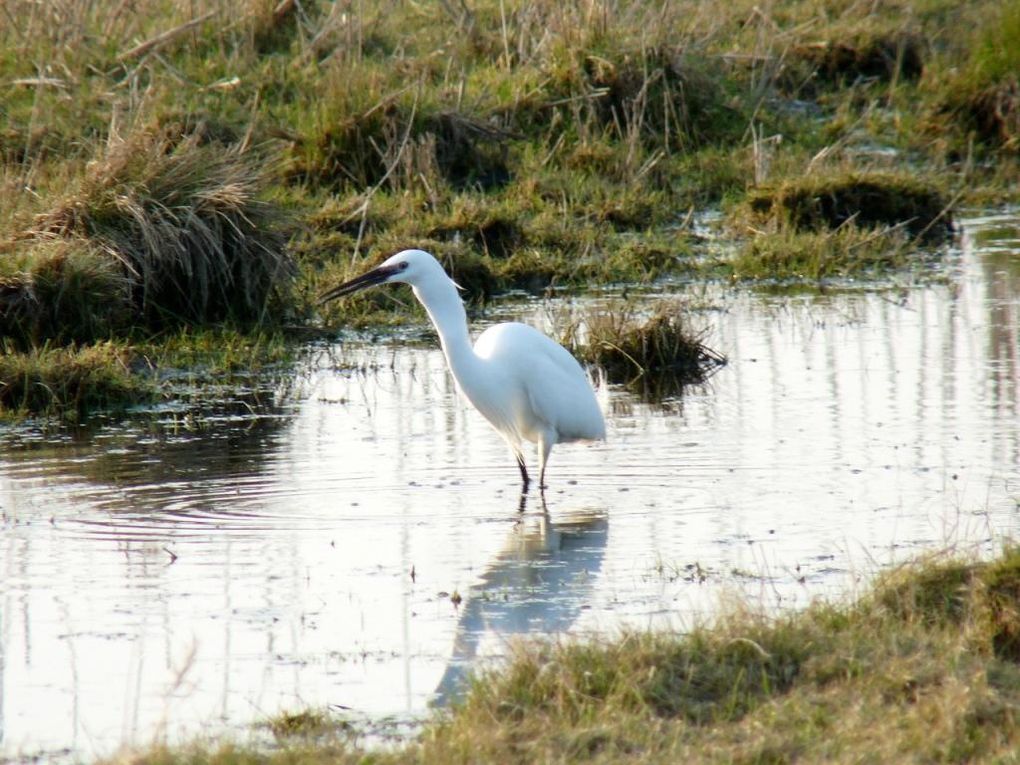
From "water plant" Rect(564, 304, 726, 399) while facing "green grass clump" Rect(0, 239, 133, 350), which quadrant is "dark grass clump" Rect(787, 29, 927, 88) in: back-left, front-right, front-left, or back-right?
back-right

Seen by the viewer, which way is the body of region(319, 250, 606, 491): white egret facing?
to the viewer's left

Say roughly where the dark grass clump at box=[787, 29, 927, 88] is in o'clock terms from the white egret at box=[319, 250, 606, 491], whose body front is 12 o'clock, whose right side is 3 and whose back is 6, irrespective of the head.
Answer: The dark grass clump is roughly at 4 o'clock from the white egret.

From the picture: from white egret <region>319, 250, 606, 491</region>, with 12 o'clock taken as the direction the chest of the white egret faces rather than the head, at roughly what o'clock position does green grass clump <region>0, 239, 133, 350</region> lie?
The green grass clump is roughly at 1 o'clock from the white egret.

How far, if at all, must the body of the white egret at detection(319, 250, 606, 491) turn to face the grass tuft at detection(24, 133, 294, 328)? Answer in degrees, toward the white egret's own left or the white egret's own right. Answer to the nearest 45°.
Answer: approximately 45° to the white egret's own right

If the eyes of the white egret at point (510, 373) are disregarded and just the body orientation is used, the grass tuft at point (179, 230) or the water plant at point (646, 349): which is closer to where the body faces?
the grass tuft

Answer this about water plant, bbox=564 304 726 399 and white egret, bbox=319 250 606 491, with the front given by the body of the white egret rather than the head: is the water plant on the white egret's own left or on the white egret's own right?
on the white egret's own right

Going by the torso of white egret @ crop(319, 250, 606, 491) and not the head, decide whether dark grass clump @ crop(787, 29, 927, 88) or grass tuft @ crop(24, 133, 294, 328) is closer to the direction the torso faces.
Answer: the grass tuft
